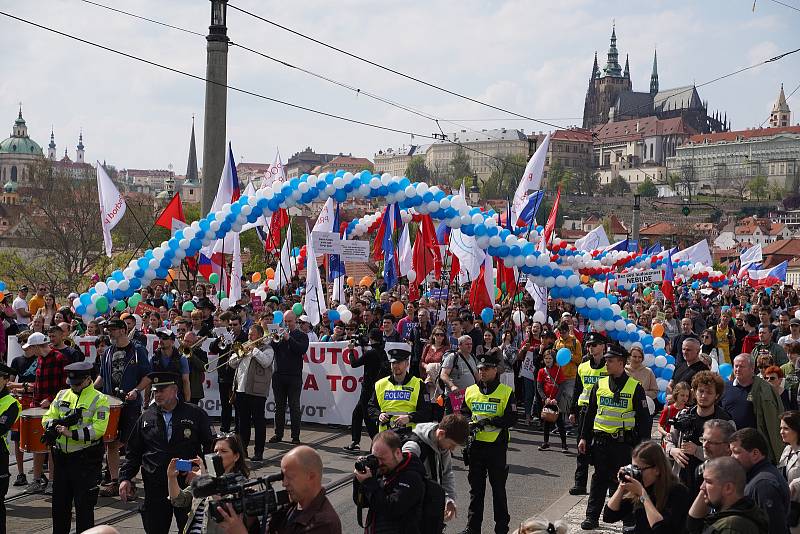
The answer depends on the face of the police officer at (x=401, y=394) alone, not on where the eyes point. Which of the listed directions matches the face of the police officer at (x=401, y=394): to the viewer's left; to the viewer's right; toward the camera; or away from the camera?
toward the camera

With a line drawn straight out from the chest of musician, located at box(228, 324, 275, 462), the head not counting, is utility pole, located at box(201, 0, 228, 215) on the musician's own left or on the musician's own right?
on the musician's own right

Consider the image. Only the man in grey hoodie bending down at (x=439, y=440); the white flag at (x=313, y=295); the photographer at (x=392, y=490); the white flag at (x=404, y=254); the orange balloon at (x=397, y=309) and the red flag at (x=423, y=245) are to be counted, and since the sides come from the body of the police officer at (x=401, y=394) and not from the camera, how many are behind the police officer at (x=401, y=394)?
4

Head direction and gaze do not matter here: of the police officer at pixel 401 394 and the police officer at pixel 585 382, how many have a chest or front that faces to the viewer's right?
0

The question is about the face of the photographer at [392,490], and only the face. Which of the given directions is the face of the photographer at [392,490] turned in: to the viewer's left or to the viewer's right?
to the viewer's left

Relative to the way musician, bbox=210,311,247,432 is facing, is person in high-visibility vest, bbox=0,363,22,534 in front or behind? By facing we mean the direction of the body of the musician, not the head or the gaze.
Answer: in front

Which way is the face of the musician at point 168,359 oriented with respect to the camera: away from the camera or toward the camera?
toward the camera

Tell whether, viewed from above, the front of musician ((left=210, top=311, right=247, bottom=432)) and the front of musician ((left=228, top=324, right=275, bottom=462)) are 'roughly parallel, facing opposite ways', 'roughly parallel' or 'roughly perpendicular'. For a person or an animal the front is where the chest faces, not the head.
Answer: roughly parallel

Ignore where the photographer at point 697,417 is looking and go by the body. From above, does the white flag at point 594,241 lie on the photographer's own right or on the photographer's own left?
on the photographer's own right

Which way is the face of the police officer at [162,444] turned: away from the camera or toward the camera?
toward the camera

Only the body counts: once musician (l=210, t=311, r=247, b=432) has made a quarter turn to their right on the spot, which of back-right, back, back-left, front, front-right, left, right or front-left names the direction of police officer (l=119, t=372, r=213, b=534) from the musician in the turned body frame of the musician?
back-left

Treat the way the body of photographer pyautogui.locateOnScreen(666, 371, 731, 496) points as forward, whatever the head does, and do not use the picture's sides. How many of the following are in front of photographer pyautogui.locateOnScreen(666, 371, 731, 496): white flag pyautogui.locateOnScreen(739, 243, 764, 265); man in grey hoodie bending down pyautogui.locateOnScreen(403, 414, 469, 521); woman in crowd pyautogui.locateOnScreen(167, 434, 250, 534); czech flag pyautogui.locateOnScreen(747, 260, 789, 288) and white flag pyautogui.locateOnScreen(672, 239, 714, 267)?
2

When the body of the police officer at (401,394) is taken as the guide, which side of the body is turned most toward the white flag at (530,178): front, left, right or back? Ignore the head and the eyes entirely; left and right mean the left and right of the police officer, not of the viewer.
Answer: back

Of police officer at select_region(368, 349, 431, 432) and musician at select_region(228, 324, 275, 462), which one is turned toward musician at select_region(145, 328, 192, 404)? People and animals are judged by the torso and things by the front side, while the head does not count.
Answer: musician at select_region(228, 324, 275, 462)

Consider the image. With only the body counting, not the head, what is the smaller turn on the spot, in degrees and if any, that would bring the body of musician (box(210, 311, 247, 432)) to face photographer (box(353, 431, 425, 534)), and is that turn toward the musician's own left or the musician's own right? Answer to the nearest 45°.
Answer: approximately 45° to the musician's own left

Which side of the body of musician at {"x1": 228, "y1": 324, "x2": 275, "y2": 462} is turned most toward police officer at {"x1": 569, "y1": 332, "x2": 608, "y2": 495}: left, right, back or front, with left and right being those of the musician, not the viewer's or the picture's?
left

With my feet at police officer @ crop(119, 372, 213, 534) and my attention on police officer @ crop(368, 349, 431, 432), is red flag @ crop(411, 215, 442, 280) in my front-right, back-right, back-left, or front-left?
front-left
